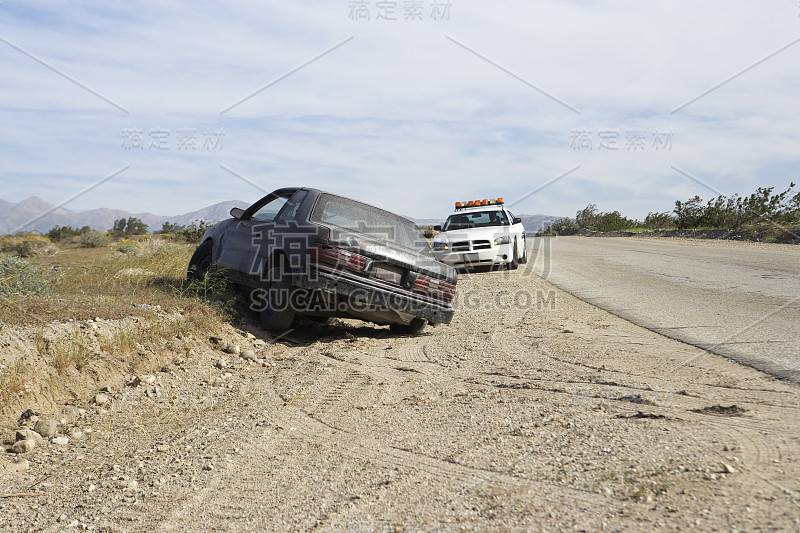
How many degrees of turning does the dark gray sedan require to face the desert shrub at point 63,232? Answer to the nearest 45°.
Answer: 0° — it already faces it

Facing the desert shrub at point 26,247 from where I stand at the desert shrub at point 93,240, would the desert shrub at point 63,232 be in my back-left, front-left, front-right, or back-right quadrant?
back-right

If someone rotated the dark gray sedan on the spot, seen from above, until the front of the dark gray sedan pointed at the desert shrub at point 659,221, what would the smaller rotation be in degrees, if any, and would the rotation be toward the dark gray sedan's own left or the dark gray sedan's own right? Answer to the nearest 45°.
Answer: approximately 90° to the dark gray sedan's own right

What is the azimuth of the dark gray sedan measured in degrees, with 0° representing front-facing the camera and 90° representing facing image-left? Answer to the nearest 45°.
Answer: approximately 135°

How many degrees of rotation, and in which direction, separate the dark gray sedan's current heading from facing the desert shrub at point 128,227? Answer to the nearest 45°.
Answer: approximately 45° to its right
